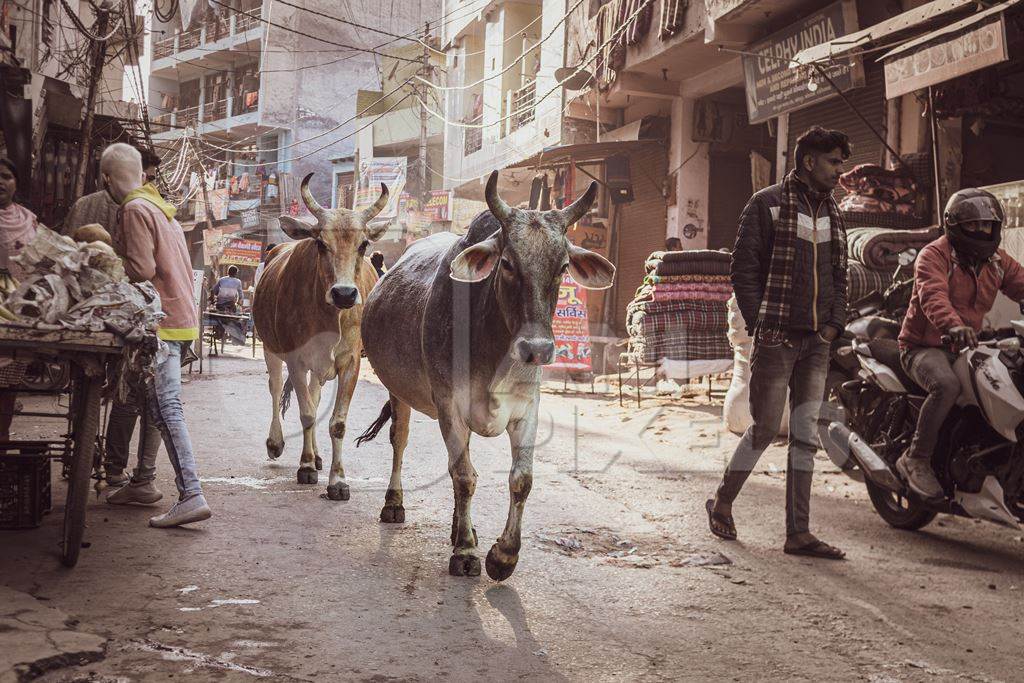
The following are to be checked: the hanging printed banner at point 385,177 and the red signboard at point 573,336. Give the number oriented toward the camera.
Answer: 2

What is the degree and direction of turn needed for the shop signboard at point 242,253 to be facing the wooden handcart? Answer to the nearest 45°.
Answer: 0° — it already faces it

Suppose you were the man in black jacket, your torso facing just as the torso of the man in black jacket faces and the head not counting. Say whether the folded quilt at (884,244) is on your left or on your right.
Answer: on your left

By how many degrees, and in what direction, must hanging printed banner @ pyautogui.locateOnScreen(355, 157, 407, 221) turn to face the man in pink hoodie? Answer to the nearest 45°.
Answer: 0° — it already faces them

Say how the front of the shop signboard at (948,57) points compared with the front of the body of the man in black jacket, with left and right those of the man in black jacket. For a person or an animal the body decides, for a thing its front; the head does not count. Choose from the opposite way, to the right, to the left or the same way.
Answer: to the right

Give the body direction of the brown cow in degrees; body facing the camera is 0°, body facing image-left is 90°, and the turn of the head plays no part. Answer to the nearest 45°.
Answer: approximately 315°

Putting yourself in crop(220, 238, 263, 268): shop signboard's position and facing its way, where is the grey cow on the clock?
The grey cow is roughly at 12 o'clock from the shop signboard.

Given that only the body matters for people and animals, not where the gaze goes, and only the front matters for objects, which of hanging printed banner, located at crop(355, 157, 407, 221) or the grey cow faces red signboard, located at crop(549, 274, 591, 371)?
the hanging printed banner

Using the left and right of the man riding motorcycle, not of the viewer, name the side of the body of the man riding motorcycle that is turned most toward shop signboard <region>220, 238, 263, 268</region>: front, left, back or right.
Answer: back

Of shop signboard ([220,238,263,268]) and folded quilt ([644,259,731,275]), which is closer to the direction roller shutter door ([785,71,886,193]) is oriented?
the folded quilt
